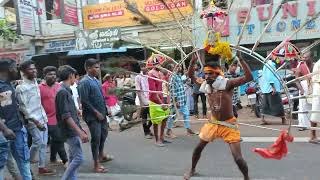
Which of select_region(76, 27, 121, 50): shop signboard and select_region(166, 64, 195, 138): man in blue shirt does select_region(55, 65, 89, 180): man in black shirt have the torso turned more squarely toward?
the man in blue shirt

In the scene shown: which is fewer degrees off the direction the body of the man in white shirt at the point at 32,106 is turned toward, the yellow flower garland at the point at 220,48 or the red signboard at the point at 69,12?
the yellow flower garland

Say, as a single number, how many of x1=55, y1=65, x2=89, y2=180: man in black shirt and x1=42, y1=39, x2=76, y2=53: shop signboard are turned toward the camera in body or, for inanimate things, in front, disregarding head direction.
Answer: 1

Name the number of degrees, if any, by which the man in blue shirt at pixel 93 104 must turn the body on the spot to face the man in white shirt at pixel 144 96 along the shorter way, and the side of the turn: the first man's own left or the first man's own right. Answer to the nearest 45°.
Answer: approximately 90° to the first man's own left

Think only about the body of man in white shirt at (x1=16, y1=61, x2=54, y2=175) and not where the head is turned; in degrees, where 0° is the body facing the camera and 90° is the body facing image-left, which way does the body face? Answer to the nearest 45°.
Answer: approximately 315°

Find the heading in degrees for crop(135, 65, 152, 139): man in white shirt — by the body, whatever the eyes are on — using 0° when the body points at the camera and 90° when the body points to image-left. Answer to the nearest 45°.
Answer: approximately 315°

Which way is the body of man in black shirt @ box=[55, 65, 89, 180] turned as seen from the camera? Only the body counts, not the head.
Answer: to the viewer's right

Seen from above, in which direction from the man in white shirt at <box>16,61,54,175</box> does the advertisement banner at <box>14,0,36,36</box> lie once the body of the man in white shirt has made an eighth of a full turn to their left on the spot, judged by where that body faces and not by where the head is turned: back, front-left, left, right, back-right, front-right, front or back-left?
left

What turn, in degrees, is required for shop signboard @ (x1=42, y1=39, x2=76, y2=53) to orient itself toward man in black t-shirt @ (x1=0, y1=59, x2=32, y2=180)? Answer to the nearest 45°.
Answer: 0° — it already faces them

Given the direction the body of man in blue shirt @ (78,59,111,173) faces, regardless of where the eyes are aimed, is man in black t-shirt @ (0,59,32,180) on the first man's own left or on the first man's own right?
on the first man's own right
